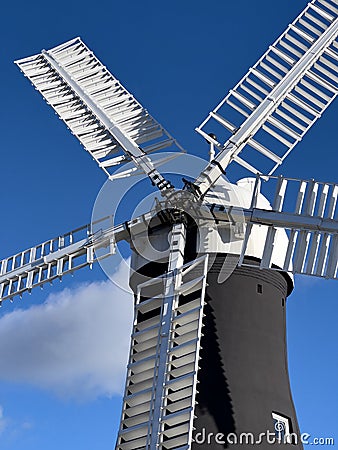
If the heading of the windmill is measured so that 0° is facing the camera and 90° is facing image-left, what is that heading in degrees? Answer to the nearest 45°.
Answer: approximately 45°
